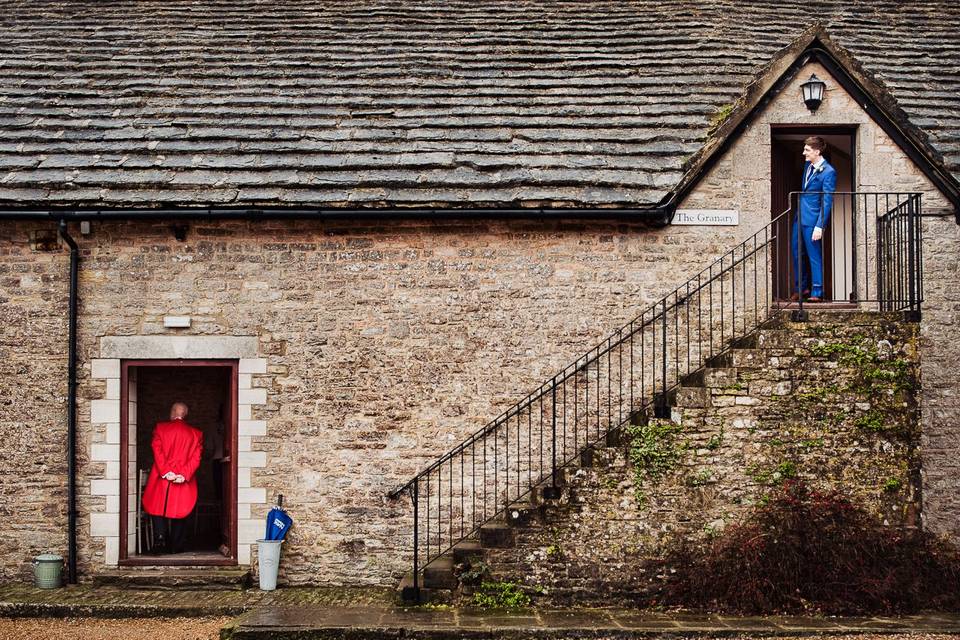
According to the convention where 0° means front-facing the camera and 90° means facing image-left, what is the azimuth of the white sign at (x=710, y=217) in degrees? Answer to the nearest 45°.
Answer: approximately 0°

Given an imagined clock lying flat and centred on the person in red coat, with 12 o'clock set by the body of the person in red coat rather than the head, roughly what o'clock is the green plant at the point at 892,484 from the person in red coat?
The green plant is roughly at 4 o'clock from the person in red coat.

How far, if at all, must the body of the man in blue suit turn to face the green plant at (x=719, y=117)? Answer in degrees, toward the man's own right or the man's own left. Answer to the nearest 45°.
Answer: approximately 90° to the man's own right

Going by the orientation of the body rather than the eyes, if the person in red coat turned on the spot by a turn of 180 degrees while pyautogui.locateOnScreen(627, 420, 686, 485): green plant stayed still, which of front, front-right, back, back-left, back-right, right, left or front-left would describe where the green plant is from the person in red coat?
front-left

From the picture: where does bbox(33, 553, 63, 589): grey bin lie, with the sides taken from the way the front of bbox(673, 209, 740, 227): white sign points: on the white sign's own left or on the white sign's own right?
on the white sign's own right

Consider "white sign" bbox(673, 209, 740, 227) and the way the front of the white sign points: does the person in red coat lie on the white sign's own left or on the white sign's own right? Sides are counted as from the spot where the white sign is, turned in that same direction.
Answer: on the white sign's own right

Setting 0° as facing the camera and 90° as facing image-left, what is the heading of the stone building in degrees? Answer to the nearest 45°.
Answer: approximately 0°

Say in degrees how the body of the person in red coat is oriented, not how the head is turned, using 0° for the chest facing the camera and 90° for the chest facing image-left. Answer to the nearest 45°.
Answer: approximately 180°
